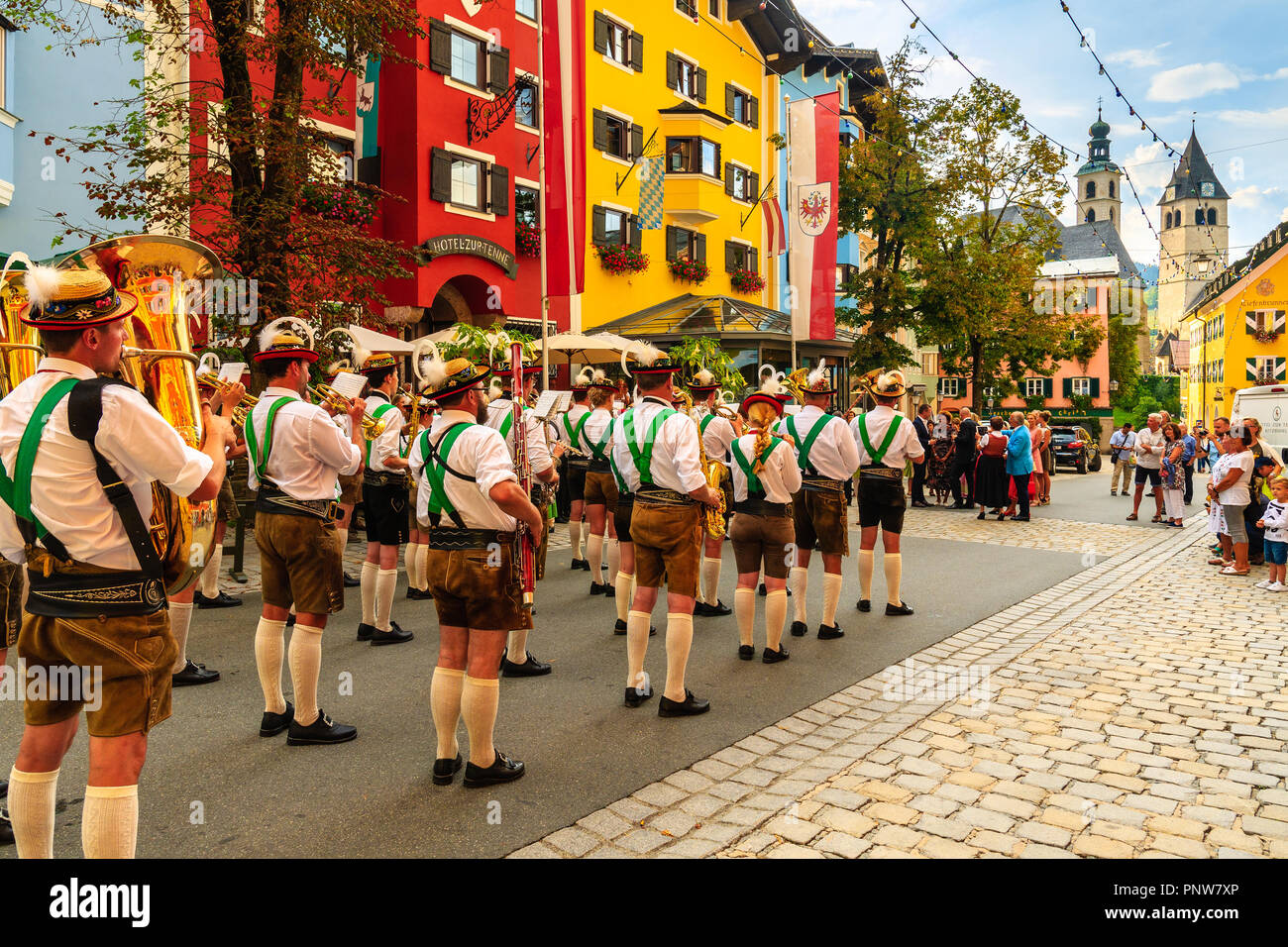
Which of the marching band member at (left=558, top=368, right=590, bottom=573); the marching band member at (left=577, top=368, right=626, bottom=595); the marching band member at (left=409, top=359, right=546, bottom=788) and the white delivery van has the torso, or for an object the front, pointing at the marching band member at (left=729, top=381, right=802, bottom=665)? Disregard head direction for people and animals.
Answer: the marching band member at (left=409, top=359, right=546, bottom=788)

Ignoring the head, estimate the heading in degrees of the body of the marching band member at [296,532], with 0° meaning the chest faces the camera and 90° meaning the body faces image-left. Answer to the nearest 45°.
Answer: approximately 225°

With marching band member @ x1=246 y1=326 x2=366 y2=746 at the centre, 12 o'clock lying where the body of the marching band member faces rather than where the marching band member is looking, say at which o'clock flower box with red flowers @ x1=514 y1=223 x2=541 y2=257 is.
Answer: The flower box with red flowers is roughly at 11 o'clock from the marching band member.

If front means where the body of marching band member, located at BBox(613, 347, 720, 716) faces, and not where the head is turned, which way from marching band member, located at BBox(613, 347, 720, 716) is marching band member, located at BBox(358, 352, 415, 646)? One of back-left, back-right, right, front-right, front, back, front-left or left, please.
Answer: left

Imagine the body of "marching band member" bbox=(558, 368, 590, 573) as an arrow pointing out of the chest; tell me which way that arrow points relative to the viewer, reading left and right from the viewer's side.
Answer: facing away from the viewer and to the right of the viewer

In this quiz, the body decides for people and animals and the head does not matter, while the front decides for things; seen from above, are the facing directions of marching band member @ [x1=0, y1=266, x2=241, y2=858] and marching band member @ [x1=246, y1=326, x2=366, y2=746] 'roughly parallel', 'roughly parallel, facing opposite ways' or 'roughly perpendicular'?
roughly parallel

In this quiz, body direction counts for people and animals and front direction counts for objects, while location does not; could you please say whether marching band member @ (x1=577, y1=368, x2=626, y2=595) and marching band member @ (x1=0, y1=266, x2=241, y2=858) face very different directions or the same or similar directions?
same or similar directions

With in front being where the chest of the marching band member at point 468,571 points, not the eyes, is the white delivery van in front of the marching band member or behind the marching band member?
in front

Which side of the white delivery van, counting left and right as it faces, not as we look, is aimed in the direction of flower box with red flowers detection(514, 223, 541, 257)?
left

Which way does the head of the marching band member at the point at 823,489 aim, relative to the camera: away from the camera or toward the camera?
away from the camera

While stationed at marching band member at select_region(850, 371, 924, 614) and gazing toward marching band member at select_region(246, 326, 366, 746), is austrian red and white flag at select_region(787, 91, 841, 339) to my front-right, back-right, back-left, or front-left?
back-right

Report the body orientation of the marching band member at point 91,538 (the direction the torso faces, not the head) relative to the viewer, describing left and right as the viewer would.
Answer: facing away from the viewer and to the right of the viewer

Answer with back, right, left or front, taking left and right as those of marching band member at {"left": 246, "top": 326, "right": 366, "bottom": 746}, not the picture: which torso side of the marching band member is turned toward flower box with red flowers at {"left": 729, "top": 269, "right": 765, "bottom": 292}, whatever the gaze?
front

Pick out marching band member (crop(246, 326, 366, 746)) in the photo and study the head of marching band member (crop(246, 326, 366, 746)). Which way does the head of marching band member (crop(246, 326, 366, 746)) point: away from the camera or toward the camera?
away from the camera

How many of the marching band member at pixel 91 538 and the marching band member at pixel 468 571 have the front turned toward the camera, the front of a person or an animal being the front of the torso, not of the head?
0
